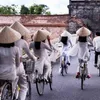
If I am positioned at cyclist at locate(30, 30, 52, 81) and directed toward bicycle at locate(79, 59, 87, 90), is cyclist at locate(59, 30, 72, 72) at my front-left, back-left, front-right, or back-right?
front-left

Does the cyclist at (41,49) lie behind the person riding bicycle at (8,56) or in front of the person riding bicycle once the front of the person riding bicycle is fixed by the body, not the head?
in front

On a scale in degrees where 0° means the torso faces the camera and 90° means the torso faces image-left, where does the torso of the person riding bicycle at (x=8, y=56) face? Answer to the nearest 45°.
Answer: approximately 180°

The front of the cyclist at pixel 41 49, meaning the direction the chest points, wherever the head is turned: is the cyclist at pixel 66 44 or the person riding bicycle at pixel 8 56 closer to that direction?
the cyclist

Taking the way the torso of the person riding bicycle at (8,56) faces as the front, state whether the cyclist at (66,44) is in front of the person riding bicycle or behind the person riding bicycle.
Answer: in front

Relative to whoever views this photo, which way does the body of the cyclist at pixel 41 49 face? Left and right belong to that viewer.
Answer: facing away from the viewer and to the right of the viewer

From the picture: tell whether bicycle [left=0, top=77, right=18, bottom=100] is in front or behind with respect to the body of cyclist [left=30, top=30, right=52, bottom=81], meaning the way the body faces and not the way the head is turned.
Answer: behind

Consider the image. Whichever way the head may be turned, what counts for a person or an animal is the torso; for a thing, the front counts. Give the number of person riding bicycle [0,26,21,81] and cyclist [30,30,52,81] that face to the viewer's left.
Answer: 0

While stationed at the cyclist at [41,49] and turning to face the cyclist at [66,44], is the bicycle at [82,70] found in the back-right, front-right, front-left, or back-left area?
front-right
